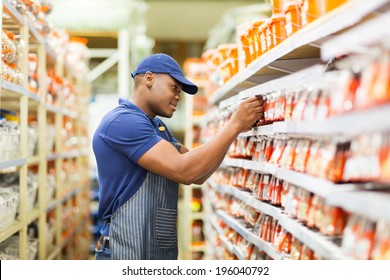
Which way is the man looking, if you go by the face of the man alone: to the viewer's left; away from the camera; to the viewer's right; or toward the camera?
to the viewer's right

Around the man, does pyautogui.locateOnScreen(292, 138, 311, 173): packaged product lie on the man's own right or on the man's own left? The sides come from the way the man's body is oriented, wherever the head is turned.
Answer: on the man's own right

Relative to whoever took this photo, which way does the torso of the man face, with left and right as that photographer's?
facing to the right of the viewer

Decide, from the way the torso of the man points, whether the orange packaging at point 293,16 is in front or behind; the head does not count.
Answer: in front

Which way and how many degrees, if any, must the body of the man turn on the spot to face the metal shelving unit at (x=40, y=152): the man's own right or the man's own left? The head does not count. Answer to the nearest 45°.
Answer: approximately 135° to the man's own left

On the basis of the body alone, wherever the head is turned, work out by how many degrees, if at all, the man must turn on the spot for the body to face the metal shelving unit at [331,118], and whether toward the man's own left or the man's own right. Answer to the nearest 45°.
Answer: approximately 45° to the man's own right

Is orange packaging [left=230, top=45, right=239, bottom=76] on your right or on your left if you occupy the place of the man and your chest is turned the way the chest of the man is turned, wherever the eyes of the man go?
on your left
